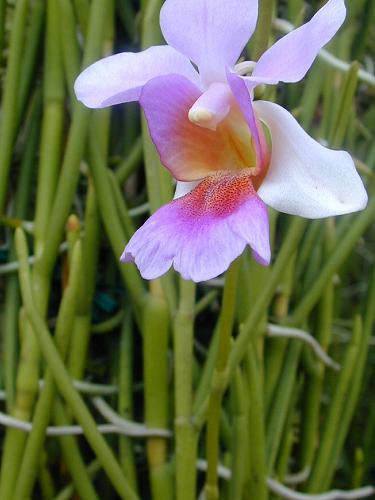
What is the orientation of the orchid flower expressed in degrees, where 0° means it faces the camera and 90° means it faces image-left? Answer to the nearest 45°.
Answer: approximately 45°
